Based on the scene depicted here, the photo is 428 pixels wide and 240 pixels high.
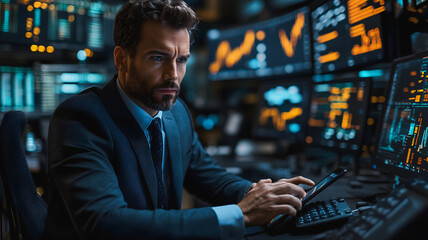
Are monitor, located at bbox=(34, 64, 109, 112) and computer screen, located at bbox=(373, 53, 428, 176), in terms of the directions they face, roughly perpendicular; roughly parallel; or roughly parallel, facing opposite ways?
roughly perpendicular

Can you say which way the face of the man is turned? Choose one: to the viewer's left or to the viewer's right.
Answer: to the viewer's right

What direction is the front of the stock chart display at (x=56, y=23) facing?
toward the camera

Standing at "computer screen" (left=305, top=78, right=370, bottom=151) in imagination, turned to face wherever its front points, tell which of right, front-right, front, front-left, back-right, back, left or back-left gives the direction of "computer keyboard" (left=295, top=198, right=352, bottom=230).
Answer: front-left

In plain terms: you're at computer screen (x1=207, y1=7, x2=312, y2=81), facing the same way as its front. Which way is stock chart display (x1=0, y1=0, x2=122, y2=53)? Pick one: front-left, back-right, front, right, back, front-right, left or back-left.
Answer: front-right

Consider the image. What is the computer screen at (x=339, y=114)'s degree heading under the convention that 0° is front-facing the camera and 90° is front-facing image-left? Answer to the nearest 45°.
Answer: approximately 45°

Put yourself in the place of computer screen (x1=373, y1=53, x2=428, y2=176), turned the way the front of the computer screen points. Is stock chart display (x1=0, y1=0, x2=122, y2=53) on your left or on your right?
on your right

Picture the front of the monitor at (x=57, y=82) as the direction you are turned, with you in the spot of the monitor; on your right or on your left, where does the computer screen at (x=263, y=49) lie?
on your left

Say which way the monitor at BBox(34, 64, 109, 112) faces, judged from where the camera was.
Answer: facing the viewer

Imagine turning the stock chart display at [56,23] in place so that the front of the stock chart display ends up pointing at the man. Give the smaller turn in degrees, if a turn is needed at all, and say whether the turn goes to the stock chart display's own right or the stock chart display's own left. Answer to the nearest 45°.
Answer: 0° — it already faces them

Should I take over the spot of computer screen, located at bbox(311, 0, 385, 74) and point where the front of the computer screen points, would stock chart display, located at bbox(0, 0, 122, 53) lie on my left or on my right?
on my right

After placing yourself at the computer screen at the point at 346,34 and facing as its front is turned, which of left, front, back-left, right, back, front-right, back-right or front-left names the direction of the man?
front

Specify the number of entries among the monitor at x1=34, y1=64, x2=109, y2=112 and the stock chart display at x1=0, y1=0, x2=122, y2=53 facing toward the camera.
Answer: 2
